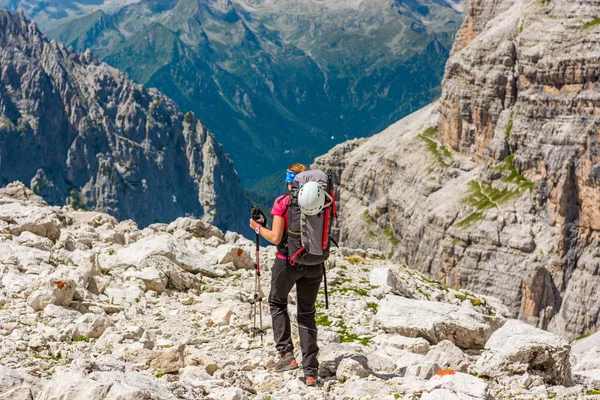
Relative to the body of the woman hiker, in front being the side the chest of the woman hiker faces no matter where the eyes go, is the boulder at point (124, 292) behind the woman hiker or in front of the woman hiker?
in front

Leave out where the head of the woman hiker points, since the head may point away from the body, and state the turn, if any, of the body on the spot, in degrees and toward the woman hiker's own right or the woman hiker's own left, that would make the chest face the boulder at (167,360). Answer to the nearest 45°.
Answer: approximately 45° to the woman hiker's own left

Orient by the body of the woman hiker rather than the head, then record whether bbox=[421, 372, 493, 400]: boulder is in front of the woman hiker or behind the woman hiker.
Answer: behind

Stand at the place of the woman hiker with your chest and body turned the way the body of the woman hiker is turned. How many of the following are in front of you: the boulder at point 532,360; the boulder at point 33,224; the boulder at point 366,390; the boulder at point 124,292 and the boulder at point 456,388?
2

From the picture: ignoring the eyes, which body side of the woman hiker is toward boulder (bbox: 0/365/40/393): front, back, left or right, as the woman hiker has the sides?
left

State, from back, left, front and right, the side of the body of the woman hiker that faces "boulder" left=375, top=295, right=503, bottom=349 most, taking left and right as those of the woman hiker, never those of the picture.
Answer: right

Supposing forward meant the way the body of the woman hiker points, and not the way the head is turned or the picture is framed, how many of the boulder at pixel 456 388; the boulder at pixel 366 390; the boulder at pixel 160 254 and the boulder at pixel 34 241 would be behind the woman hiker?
2

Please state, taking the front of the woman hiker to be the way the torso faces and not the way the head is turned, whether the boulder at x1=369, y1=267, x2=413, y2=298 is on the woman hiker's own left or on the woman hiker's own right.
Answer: on the woman hiker's own right

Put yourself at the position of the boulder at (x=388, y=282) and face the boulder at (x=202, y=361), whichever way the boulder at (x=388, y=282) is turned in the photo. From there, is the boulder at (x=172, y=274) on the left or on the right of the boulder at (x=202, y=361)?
right

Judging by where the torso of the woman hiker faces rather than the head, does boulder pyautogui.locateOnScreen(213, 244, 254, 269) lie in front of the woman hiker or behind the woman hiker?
in front

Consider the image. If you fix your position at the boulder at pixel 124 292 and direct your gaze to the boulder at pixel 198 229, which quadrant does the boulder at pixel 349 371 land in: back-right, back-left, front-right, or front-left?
back-right

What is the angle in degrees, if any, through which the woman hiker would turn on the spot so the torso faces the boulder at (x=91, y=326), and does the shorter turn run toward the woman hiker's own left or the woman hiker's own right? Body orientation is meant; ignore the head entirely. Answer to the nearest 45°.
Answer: approximately 45° to the woman hiker's own left

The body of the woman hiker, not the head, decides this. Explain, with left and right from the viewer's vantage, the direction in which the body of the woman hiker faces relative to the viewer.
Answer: facing away from the viewer and to the left of the viewer
